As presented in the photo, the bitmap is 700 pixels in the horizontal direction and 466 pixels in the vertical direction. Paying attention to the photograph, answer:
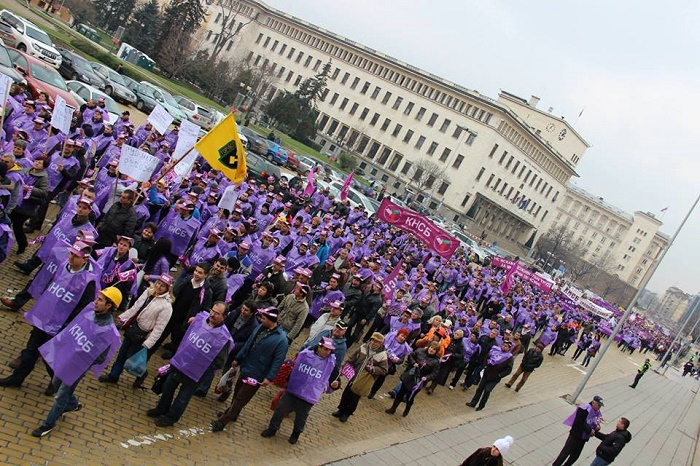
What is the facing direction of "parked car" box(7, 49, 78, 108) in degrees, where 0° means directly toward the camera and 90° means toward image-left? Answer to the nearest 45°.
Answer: approximately 315°

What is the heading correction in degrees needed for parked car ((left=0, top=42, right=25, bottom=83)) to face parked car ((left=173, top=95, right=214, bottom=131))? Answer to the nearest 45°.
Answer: approximately 90° to its left

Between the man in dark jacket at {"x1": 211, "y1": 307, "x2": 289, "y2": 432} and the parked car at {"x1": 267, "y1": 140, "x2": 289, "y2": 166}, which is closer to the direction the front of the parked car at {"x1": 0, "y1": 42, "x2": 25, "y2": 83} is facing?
the man in dark jacket

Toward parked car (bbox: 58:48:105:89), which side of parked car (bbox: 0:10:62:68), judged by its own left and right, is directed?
left

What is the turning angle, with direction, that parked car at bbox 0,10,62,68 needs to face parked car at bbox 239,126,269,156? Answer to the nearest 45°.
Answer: approximately 45° to its left

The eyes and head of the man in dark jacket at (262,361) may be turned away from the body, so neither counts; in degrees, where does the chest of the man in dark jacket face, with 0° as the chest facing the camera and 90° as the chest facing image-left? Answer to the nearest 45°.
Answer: approximately 45°

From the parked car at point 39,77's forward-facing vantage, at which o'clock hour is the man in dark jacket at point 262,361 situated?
The man in dark jacket is roughly at 1 o'clock from the parked car.

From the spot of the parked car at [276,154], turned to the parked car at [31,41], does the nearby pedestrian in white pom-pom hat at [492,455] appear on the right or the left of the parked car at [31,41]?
left

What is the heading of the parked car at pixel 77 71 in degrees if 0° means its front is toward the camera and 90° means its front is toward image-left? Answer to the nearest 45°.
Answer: approximately 315°
